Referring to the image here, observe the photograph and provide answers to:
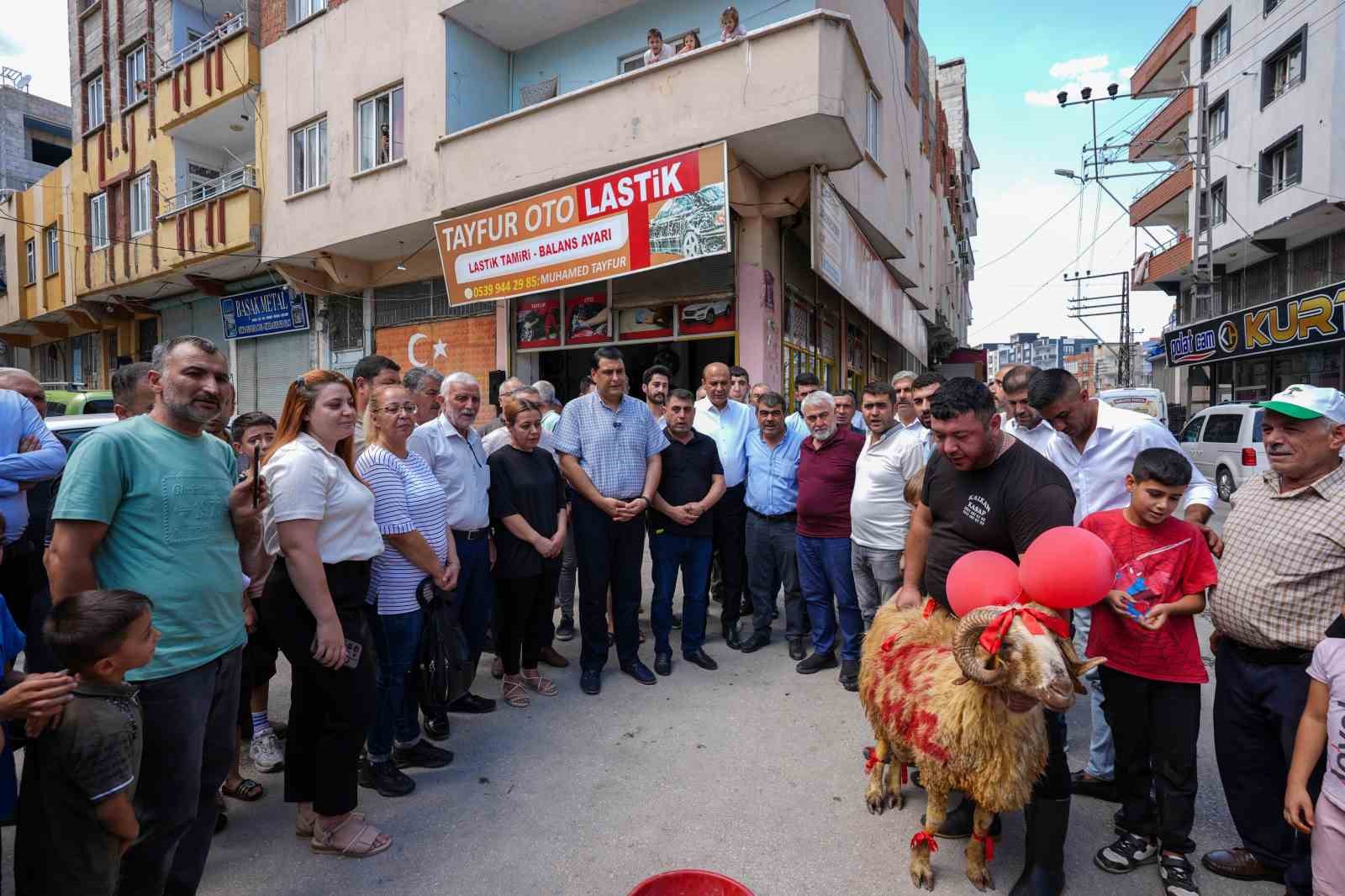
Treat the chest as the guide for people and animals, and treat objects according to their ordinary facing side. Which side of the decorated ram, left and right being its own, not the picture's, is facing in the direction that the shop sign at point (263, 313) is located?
back

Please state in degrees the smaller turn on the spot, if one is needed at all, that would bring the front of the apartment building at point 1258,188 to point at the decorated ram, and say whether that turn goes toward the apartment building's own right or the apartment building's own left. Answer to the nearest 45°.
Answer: approximately 45° to the apartment building's own left

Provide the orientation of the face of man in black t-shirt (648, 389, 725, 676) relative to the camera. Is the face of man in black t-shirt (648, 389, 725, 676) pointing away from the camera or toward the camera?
toward the camera

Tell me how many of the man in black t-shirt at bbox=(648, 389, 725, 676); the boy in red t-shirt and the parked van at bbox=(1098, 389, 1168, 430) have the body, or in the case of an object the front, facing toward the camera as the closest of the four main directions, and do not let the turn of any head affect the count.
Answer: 3

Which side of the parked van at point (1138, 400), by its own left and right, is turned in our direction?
front

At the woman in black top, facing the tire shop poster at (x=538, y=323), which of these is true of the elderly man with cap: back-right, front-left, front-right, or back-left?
back-right

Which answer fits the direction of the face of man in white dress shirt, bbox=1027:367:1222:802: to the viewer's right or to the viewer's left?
to the viewer's left

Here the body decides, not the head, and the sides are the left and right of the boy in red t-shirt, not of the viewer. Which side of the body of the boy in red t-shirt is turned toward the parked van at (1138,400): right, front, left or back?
back

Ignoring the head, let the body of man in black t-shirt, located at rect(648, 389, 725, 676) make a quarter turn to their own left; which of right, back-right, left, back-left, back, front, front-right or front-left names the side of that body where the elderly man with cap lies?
front-right

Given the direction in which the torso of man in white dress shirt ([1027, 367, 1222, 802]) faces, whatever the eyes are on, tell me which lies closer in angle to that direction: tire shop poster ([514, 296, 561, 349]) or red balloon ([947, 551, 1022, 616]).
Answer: the red balloon

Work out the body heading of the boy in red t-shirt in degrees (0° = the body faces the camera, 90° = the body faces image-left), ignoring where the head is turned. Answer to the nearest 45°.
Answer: approximately 0°

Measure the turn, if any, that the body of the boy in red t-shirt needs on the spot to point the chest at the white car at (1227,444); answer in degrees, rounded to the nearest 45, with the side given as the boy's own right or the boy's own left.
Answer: approximately 180°

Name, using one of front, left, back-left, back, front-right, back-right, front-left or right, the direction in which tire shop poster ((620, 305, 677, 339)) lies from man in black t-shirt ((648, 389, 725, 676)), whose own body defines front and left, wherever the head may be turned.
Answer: back

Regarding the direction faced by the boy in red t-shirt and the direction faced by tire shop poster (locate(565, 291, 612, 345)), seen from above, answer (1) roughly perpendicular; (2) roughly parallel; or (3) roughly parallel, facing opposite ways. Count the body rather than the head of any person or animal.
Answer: roughly parallel

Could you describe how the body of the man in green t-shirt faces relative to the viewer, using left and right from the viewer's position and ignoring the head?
facing the viewer and to the right of the viewer

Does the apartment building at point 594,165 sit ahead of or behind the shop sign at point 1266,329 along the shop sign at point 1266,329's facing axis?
ahead
